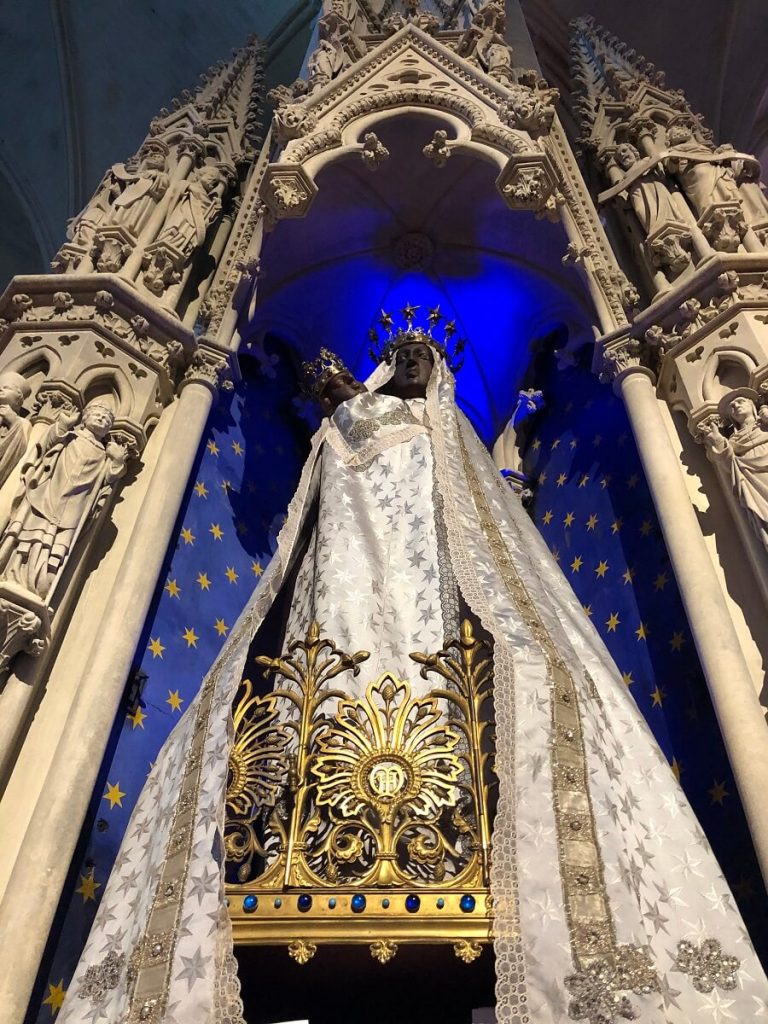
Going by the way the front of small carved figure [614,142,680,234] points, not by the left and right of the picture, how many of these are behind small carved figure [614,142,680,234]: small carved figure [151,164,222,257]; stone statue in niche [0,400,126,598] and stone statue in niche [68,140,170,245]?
0

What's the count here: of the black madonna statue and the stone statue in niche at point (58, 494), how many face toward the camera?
2

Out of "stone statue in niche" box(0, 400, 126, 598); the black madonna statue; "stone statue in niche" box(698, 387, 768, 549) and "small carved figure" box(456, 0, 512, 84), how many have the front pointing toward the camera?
4

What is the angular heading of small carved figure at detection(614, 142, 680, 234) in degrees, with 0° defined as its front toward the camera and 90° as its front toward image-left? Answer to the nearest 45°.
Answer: approximately 45°

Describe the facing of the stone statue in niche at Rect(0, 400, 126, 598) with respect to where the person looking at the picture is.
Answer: facing the viewer

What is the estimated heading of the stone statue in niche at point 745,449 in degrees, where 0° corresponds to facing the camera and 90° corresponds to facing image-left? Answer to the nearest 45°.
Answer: approximately 0°
